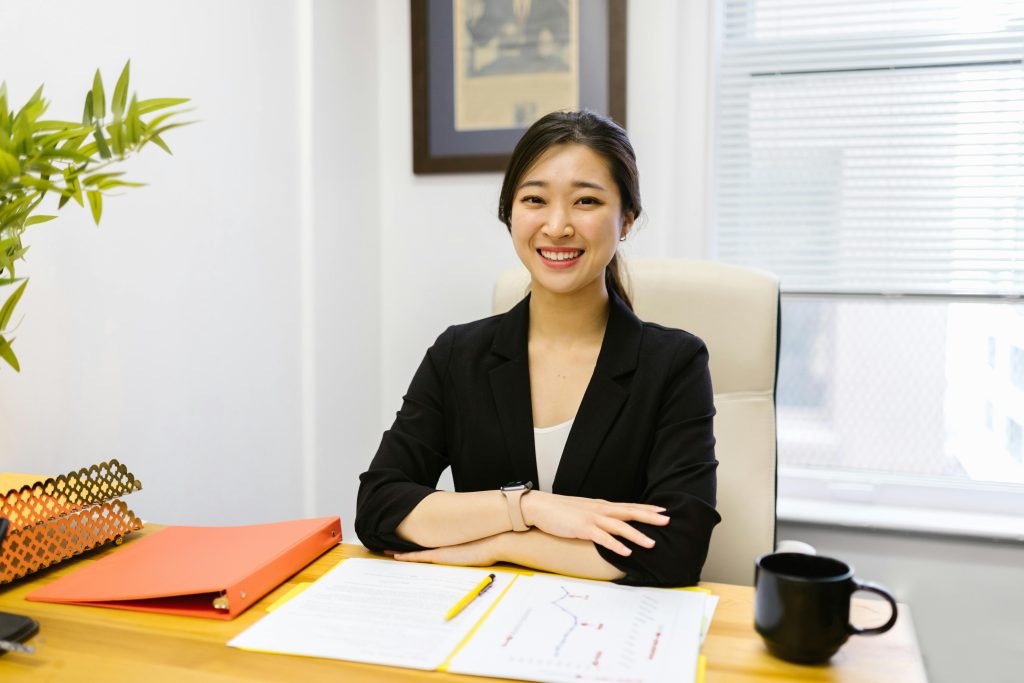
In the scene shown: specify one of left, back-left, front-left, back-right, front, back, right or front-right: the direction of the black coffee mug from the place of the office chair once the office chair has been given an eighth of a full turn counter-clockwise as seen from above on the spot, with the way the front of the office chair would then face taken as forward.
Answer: front-right

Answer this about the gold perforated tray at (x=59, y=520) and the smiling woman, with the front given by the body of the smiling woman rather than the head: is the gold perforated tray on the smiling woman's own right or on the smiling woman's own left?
on the smiling woman's own right

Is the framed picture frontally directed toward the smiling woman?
yes

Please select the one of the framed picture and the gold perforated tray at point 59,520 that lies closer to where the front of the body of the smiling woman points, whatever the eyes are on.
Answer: the gold perforated tray

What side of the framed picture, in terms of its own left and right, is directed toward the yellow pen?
front

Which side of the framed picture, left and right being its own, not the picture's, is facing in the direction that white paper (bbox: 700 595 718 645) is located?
front

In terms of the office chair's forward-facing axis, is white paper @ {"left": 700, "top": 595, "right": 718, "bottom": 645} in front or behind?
in front

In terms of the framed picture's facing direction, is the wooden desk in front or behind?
in front

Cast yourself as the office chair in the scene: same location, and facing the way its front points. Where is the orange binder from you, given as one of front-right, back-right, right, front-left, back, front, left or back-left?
front-right

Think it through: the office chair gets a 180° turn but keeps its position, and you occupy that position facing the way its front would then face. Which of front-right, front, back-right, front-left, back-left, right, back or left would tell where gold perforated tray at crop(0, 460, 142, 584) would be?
back-left

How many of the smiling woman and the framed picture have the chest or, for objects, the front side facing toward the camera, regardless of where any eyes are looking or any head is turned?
2

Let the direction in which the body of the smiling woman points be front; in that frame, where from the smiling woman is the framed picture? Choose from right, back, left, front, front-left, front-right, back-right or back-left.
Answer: back
